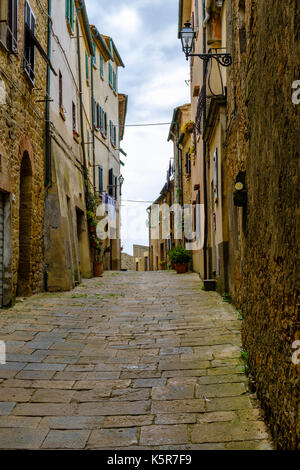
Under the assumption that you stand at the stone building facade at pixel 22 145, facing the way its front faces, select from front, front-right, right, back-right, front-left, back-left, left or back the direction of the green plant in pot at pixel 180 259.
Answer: front-left

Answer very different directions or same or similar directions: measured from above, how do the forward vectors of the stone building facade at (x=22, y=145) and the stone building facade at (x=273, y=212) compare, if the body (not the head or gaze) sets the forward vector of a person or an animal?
very different directions

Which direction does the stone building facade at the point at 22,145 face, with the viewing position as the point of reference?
facing to the right of the viewer

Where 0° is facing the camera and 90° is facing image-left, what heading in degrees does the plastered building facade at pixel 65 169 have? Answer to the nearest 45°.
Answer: approximately 270°

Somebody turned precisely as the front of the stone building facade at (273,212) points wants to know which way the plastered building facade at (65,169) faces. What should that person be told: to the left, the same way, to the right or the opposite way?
the opposite way

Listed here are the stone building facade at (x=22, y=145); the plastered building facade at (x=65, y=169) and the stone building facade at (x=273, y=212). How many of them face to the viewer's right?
2

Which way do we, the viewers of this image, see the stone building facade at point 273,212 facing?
facing to the left of the viewer

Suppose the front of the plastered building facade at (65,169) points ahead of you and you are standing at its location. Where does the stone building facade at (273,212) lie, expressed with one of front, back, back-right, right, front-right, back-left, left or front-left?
right

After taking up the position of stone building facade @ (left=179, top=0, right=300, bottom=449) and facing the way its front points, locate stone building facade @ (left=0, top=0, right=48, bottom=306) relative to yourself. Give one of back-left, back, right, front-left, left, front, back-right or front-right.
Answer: front-right

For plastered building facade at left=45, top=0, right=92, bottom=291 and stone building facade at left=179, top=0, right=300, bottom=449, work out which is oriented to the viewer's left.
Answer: stone building facade at left=179, top=0, right=300, bottom=449
